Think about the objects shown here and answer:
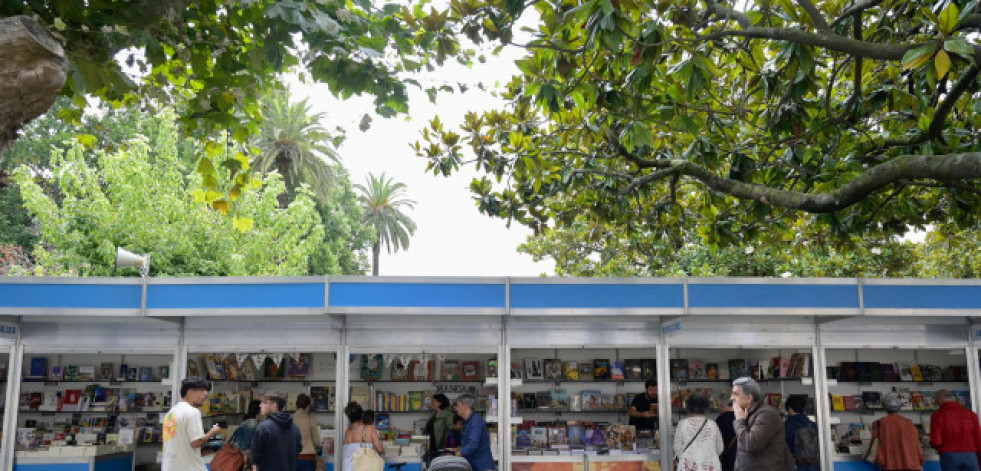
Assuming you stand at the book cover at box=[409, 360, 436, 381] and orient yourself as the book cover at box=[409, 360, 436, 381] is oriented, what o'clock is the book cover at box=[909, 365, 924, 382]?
the book cover at box=[909, 365, 924, 382] is roughly at 9 o'clock from the book cover at box=[409, 360, 436, 381].

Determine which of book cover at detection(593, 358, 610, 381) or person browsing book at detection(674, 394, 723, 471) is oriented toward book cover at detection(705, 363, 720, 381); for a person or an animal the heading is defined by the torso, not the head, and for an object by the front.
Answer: the person browsing book

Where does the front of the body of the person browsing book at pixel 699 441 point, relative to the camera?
away from the camera

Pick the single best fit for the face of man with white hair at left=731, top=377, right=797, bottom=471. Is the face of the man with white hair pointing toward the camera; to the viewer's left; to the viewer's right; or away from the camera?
to the viewer's left

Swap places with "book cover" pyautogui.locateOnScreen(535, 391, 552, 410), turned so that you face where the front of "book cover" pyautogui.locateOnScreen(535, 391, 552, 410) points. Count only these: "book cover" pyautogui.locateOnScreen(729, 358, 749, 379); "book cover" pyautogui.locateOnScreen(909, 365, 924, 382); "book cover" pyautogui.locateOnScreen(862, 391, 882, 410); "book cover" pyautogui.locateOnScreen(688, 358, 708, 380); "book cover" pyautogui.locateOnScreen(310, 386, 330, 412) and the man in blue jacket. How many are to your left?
4

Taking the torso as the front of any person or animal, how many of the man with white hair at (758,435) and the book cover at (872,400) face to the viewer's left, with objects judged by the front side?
1

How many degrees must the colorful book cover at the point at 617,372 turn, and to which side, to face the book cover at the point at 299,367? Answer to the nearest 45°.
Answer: approximately 90° to its right

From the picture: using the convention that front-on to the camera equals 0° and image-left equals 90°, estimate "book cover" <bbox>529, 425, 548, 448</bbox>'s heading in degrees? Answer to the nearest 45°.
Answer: approximately 0°
